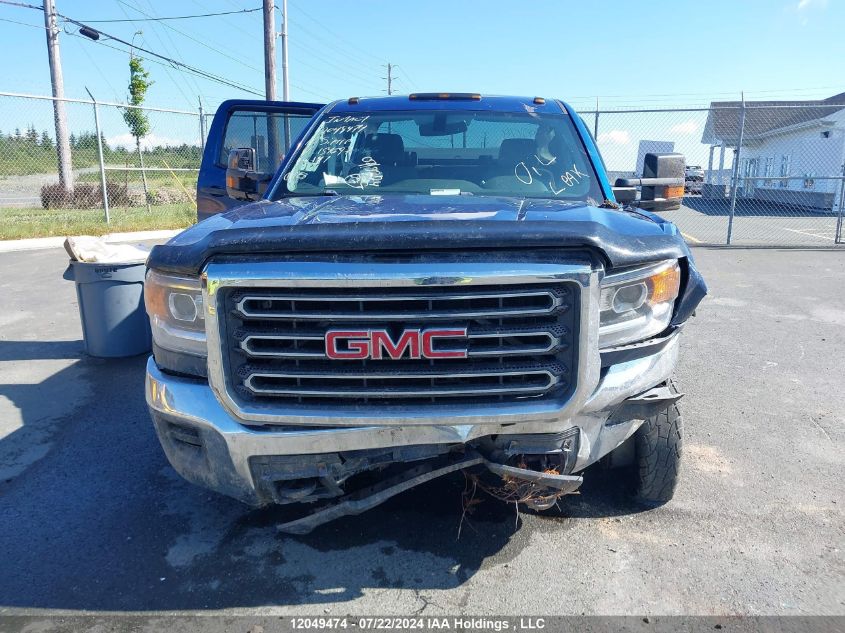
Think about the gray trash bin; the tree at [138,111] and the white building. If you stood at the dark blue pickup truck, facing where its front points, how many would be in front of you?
0

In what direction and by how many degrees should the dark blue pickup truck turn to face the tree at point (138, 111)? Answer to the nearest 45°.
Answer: approximately 135° to its right

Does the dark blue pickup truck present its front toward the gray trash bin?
no

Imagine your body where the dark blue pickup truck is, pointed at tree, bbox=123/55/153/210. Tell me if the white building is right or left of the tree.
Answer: right

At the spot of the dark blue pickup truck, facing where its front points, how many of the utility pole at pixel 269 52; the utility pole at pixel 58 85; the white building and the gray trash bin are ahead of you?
0

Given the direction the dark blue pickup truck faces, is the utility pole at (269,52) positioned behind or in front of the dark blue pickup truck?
behind

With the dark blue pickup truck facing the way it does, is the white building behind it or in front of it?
behind

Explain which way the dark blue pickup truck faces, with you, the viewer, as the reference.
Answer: facing the viewer

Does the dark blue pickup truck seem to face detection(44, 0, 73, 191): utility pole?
no
